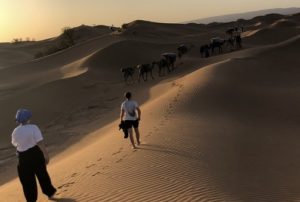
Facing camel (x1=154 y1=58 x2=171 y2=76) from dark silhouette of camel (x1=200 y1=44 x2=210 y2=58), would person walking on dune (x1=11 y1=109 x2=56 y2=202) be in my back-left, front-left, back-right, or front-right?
front-left

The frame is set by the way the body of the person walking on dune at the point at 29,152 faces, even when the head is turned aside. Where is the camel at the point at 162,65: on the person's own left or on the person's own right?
on the person's own right

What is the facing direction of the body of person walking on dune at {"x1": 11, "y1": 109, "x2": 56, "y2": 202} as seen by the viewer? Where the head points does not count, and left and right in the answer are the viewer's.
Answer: facing away from the viewer and to the left of the viewer

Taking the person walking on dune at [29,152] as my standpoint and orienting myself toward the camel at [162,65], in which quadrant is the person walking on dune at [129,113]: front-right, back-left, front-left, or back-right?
front-right

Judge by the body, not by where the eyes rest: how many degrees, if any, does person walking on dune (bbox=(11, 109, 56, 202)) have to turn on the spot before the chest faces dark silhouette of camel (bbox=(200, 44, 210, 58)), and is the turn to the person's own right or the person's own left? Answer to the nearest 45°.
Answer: approximately 90° to the person's own right

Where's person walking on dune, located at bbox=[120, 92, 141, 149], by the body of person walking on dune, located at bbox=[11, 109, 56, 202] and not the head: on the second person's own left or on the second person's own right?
on the second person's own right
